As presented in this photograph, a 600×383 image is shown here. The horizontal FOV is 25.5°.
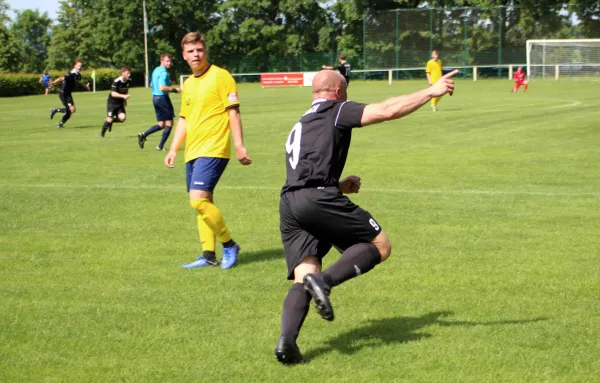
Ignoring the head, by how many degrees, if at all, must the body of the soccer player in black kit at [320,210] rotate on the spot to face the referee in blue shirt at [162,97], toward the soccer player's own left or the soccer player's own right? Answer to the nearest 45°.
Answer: approximately 45° to the soccer player's own left

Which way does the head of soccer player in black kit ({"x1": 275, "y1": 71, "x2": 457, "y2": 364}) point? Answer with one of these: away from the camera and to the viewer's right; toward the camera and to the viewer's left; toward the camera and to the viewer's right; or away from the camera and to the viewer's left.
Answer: away from the camera and to the viewer's right

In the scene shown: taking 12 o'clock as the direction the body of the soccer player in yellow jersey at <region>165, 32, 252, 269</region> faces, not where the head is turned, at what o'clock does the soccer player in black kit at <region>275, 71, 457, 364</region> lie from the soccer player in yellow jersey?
The soccer player in black kit is roughly at 10 o'clock from the soccer player in yellow jersey.

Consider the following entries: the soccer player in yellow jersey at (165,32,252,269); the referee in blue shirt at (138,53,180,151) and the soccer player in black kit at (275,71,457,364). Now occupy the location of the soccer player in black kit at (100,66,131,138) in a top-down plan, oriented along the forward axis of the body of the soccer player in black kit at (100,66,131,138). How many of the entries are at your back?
0

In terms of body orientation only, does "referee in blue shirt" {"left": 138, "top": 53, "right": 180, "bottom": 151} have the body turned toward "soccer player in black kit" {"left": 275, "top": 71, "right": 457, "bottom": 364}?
no

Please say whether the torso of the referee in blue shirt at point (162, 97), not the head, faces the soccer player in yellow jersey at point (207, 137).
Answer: no

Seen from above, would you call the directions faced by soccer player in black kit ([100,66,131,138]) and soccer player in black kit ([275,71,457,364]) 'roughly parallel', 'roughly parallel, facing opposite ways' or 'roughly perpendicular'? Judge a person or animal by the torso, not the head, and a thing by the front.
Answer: roughly perpendicular

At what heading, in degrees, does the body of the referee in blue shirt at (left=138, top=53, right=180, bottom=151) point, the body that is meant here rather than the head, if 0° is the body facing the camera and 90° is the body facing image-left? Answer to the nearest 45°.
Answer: approximately 270°

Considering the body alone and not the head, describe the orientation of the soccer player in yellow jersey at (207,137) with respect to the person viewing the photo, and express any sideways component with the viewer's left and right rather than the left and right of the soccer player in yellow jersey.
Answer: facing the viewer and to the left of the viewer

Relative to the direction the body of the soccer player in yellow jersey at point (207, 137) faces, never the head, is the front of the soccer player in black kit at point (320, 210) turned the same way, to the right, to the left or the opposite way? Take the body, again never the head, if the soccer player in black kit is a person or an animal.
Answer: the opposite way

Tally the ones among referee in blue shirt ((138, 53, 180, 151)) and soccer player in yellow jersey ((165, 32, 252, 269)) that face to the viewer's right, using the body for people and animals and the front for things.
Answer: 1

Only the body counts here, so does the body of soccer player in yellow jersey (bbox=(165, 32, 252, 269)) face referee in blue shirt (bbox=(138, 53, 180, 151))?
no
